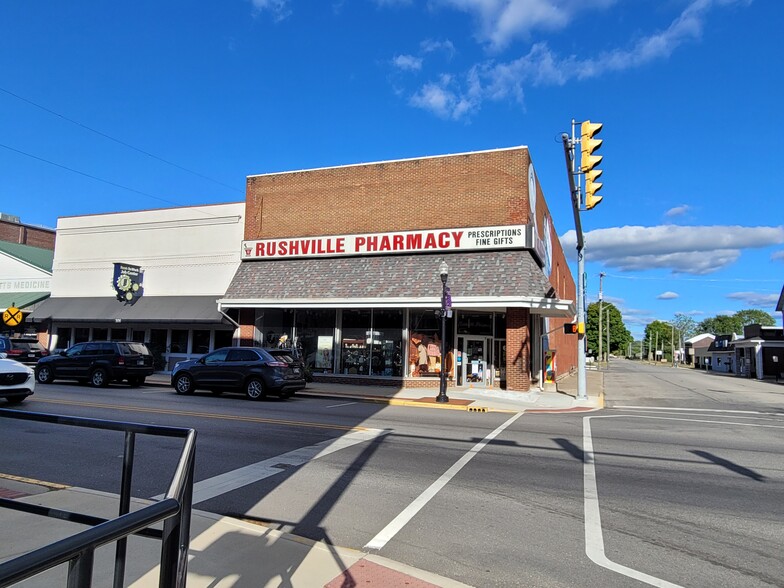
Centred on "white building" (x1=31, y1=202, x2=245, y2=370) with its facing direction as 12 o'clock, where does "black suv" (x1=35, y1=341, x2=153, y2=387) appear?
The black suv is roughly at 11 o'clock from the white building.

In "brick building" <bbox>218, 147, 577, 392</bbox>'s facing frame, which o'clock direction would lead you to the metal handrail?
The metal handrail is roughly at 12 o'clock from the brick building.

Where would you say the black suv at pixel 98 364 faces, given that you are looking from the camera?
facing away from the viewer and to the left of the viewer

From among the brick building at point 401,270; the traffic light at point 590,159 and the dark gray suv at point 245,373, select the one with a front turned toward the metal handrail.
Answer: the brick building

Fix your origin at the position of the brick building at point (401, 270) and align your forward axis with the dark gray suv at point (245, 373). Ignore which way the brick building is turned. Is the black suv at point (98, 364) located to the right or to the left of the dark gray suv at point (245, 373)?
right

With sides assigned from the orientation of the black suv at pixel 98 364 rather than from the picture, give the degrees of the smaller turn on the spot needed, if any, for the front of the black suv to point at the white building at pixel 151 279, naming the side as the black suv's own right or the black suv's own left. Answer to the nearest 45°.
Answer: approximately 45° to the black suv's own right

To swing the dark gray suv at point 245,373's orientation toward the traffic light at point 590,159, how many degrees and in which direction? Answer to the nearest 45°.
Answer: approximately 180°
